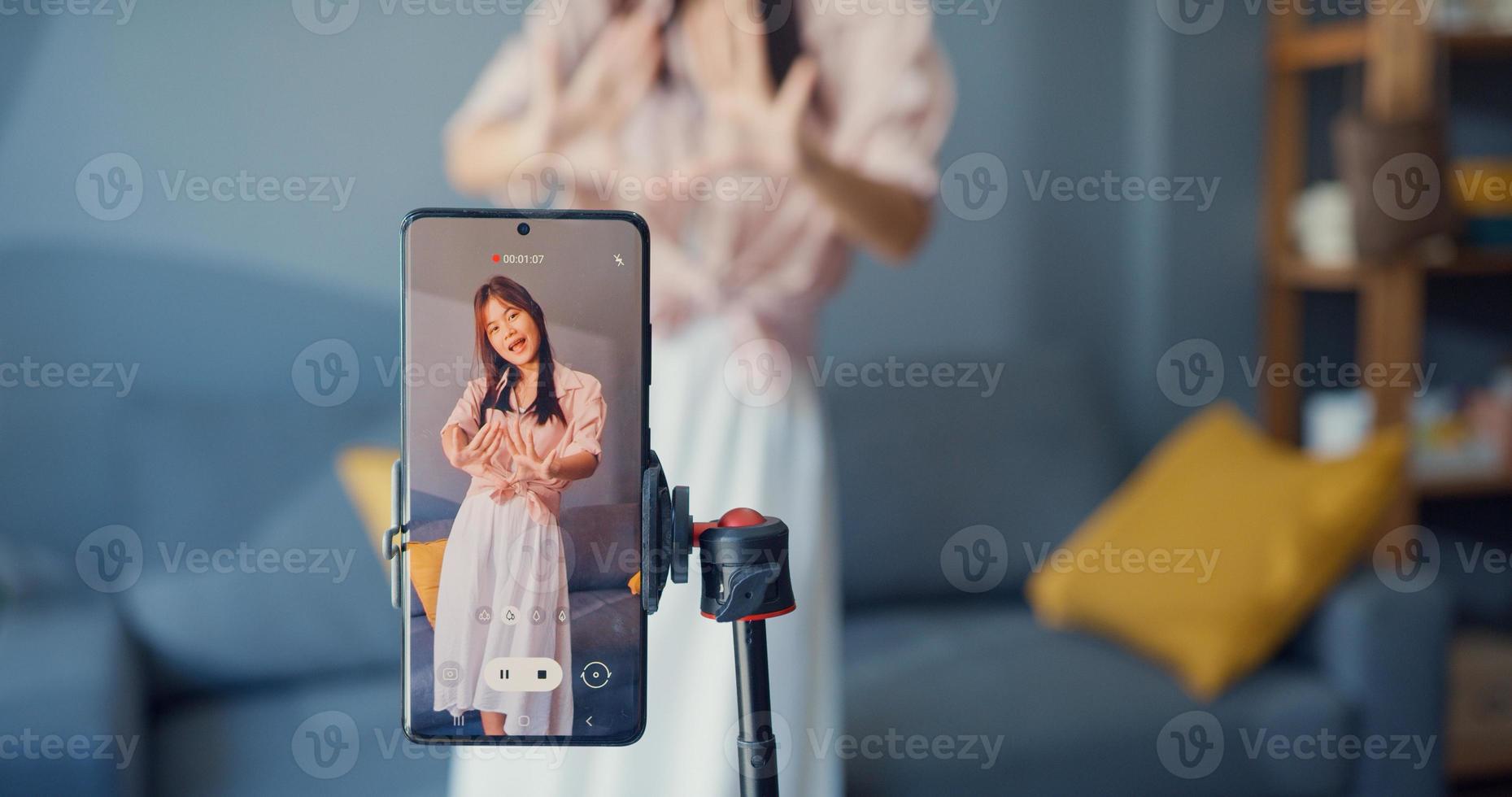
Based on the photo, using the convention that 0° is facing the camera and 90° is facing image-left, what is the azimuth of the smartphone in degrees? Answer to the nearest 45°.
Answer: approximately 0°

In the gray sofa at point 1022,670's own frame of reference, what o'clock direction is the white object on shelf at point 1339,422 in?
The white object on shelf is roughly at 7 o'clock from the gray sofa.

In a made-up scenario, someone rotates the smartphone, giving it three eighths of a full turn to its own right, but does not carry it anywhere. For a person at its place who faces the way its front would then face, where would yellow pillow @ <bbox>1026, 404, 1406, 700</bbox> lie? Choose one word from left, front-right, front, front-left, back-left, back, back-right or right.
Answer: right

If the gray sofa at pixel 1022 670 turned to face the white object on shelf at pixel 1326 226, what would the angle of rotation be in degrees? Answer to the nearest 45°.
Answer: approximately 135° to its left

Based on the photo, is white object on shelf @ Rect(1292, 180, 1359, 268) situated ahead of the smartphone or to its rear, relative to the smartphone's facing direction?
to the rear

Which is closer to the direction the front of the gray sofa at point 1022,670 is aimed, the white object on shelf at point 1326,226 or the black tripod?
the black tripod

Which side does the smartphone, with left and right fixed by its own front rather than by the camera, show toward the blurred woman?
back

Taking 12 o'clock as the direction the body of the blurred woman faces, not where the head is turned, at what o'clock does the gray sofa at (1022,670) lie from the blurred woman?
The gray sofa is roughly at 7 o'clock from the blurred woman.

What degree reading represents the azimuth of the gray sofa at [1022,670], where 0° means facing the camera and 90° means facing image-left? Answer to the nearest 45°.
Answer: approximately 0°

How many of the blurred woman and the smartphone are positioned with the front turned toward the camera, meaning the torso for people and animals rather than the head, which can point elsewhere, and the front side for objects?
2

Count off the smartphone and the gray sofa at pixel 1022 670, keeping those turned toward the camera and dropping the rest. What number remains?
2
